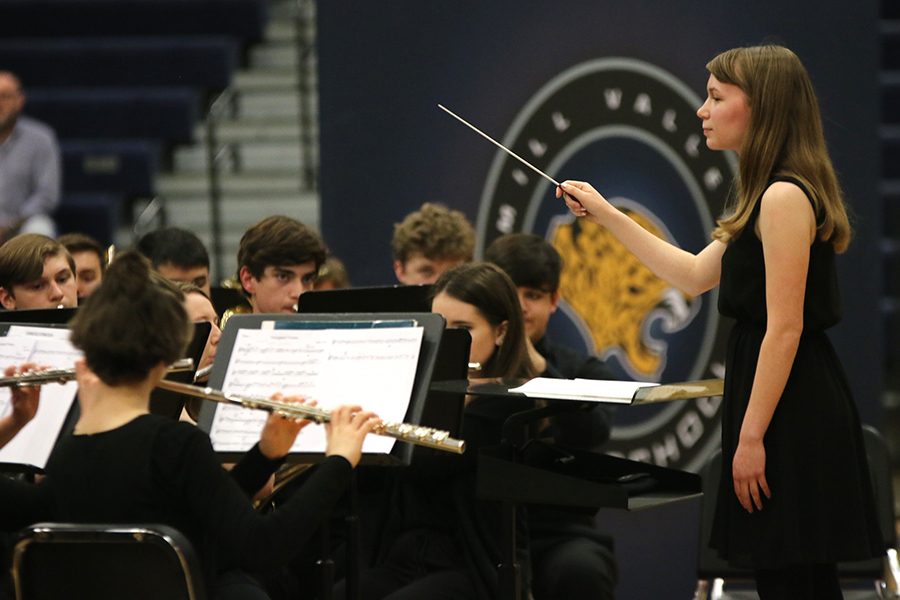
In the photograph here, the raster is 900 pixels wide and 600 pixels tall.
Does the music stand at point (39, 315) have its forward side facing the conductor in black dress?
no

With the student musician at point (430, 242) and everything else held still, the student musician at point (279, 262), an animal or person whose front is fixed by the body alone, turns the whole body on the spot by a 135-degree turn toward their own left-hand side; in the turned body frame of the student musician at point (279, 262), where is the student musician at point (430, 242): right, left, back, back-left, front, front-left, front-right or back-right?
front-right

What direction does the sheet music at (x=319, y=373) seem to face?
toward the camera

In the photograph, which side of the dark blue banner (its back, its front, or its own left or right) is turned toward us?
front

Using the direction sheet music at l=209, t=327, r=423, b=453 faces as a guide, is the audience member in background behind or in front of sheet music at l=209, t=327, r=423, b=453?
behind

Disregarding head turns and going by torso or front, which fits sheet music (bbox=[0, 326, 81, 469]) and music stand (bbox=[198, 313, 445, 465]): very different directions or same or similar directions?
same or similar directions

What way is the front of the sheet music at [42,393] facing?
toward the camera

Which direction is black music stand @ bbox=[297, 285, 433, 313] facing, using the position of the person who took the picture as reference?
facing away from the viewer

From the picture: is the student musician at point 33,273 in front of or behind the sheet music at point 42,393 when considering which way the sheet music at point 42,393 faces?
behind

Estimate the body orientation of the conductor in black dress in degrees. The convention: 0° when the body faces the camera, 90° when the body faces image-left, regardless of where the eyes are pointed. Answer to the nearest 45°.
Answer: approximately 90°

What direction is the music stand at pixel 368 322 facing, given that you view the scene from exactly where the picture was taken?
facing the viewer

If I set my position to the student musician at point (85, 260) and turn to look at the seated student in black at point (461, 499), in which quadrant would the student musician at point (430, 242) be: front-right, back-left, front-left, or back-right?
front-left

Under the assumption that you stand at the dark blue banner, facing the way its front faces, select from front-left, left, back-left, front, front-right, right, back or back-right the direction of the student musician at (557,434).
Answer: front

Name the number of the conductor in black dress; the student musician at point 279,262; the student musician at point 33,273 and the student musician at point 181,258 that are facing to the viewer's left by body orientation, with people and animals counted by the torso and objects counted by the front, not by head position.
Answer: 1

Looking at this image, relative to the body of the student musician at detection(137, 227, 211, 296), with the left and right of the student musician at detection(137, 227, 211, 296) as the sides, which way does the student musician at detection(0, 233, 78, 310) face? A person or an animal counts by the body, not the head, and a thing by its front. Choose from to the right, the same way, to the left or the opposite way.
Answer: the same way

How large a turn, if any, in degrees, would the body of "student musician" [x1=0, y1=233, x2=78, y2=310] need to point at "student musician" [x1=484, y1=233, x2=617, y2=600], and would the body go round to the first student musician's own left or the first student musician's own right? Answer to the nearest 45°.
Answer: approximately 45° to the first student musician's own left

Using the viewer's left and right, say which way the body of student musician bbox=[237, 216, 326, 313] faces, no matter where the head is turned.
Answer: facing the viewer and to the right of the viewer

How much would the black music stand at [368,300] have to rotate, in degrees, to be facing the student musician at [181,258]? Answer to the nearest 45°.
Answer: approximately 45° to its left

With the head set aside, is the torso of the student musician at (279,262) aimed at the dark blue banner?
no

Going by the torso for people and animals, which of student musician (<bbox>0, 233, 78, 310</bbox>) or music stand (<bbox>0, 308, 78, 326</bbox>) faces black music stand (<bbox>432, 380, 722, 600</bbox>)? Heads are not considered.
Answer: the student musician
